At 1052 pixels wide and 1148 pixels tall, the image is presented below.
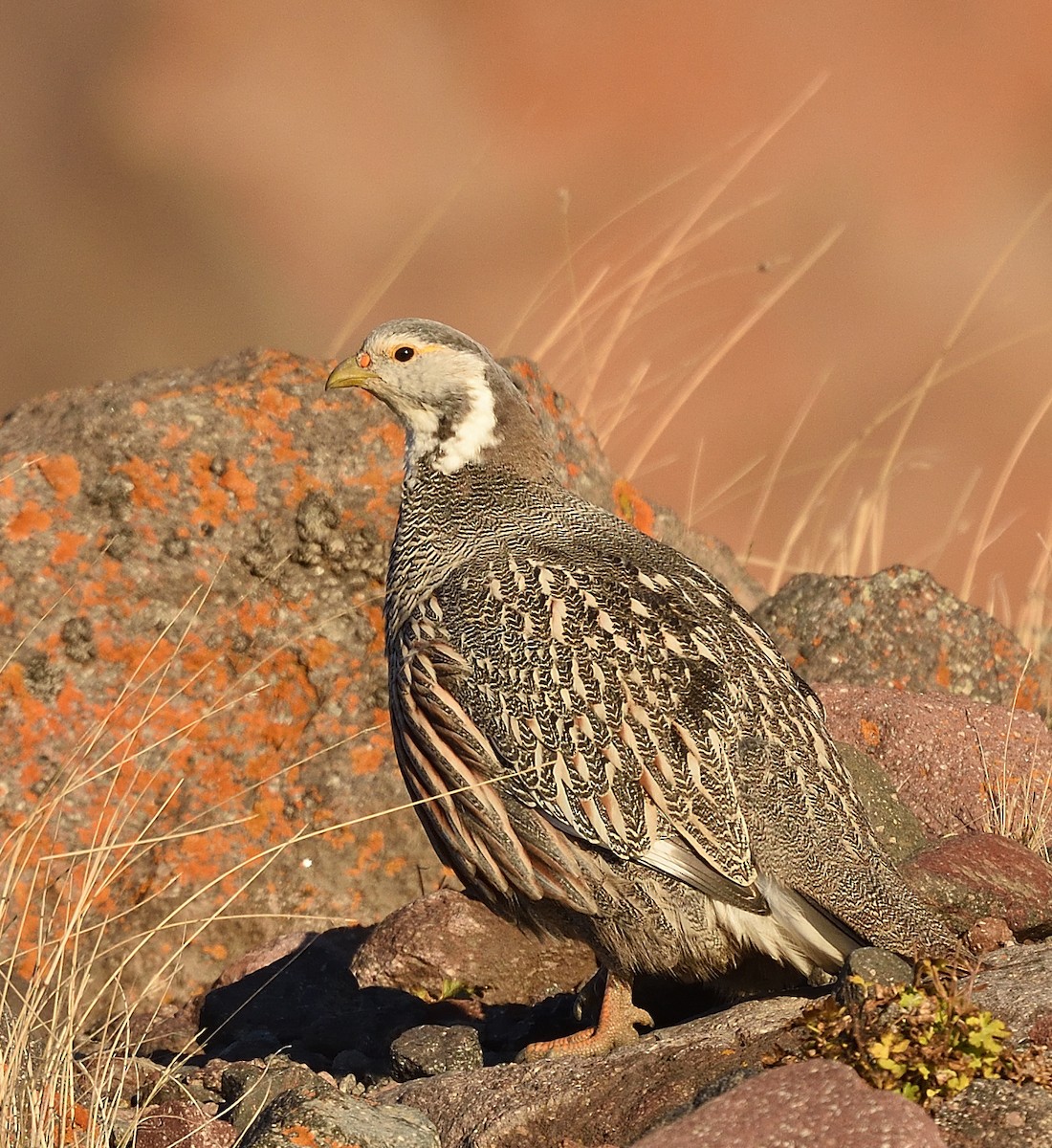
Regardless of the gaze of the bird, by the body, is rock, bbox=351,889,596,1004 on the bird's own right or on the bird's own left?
on the bird's own right

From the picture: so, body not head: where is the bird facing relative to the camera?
to the viewer's left

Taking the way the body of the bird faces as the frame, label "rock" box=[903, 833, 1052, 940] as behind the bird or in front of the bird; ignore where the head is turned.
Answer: behind

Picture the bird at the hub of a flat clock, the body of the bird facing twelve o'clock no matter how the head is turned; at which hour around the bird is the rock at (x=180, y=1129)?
The rock is roughly at 11 o'clock from the bird.

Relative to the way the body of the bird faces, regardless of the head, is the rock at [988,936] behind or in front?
behind
